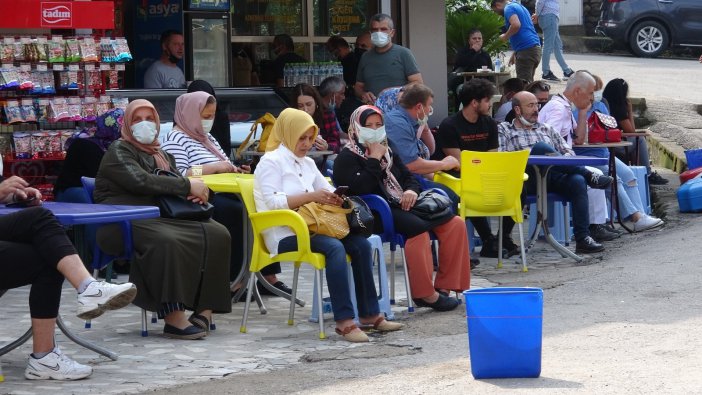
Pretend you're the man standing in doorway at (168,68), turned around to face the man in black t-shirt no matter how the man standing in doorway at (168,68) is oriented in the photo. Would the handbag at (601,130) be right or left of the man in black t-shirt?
left

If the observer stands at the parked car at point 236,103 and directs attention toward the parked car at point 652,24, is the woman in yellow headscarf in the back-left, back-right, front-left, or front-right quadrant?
back-right

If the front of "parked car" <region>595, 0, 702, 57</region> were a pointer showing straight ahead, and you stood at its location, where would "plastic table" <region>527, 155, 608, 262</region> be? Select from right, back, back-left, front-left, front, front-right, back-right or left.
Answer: right

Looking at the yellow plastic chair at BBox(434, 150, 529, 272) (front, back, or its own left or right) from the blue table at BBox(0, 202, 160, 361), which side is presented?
left

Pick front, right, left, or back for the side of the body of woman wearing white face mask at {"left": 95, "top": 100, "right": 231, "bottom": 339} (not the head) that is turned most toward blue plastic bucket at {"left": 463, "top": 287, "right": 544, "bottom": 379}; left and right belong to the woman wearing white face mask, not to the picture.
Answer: front

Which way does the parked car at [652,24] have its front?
to the viewer's right

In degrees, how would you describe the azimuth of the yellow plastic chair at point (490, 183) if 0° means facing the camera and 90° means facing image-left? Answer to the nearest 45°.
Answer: approximately 135°

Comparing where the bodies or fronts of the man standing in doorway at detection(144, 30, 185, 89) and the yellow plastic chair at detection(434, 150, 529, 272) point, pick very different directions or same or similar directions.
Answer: very different directions

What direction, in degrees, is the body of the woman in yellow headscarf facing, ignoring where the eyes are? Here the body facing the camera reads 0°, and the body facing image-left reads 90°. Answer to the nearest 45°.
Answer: approximately 315°

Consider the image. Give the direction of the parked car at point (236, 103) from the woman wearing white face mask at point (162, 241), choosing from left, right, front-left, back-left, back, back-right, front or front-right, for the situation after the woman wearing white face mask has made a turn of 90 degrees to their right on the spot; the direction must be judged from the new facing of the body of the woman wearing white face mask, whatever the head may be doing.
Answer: back-right

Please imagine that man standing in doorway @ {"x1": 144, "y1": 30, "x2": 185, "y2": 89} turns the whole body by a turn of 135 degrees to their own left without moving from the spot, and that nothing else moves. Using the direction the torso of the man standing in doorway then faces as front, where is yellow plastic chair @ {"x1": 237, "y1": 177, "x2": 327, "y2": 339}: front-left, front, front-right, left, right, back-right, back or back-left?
back
